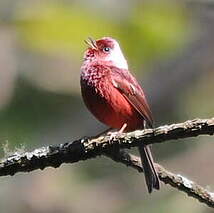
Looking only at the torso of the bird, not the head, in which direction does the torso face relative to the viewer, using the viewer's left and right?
facing the viewer and to the left of the viewer
